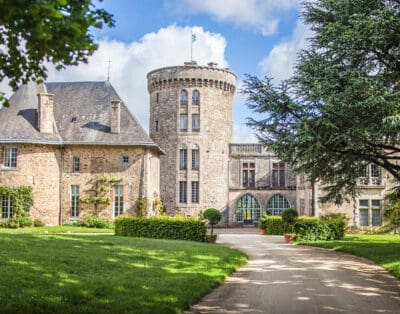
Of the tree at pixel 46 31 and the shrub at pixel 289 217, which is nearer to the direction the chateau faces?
the tree

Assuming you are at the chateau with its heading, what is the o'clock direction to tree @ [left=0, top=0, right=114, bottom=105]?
The tree is roughly at 12 o'clock from the chateau.

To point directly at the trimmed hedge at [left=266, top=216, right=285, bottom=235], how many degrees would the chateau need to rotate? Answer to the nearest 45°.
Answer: approximately 45° to its left

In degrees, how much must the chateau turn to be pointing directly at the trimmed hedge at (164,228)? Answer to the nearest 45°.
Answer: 0° — it already faces it

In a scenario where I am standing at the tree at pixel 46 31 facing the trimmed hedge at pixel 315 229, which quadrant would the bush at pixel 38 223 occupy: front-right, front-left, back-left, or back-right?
front-left

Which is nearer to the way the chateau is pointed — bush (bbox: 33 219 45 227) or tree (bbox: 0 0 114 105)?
the tree

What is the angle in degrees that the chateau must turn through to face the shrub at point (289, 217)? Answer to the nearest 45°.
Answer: approximately 45° to its left

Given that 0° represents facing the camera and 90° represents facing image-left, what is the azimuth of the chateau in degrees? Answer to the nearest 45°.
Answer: approximately 0°

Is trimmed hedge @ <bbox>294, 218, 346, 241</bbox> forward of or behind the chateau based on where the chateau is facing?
forward

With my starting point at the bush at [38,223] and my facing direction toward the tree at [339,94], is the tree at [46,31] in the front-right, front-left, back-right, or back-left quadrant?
front-right
